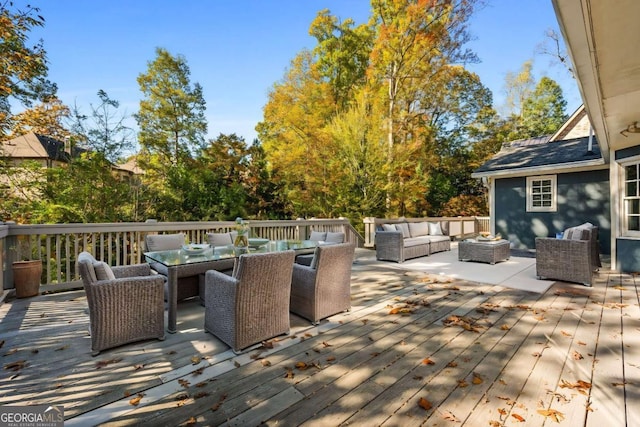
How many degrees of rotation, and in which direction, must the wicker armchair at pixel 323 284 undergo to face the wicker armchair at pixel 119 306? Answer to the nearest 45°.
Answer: approximately 90° to its left

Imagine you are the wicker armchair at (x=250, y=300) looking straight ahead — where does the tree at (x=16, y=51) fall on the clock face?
The tree is roughly at 12 o'clock from the wicker armchair.

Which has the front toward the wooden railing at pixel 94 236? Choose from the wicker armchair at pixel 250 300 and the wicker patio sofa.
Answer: the wicker armchair

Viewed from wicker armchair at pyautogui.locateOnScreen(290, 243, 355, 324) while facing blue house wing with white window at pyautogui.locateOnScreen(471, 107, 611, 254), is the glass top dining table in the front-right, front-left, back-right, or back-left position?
back-left

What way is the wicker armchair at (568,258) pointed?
to the viewer's left

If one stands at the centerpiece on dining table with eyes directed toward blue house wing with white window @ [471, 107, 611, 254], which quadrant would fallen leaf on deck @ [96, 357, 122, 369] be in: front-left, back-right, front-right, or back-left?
back-right

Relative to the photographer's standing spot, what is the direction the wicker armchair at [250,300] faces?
facing away from the viewer and to the left of the viewer

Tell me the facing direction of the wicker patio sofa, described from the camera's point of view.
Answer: facing the viewer and to the right of the viewer

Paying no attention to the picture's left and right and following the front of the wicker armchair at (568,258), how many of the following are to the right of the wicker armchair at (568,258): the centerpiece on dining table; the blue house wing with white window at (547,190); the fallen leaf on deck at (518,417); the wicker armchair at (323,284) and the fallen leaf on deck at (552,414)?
1

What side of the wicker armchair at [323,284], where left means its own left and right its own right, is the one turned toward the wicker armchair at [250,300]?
left

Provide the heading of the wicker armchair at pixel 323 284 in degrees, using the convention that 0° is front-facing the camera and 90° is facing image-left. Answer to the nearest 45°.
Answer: approximately 135°
